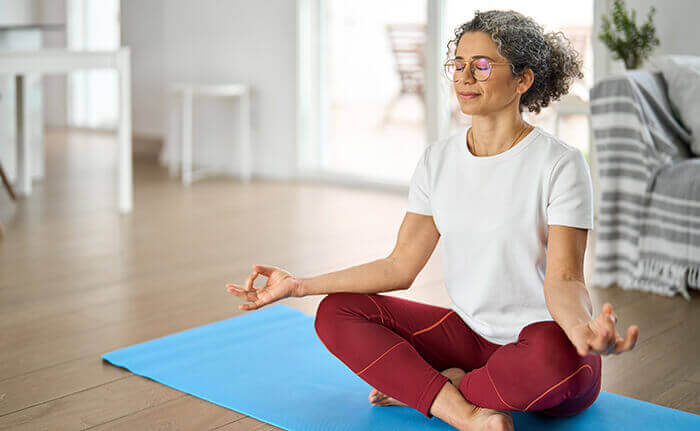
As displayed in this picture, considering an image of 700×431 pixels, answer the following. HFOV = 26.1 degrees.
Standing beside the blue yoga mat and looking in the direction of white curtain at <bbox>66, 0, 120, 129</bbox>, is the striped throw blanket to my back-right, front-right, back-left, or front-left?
front-right

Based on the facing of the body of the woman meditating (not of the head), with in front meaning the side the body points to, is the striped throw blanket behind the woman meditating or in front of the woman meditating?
behind

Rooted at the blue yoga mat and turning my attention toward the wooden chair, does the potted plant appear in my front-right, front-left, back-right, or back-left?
front-right

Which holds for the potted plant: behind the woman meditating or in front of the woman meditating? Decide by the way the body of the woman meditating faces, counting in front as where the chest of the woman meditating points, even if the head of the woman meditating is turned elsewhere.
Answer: behind

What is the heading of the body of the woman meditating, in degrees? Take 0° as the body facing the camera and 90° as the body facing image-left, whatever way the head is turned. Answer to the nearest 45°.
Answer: approximately 45°

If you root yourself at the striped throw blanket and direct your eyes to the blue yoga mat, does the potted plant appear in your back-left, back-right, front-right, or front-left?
back-right
